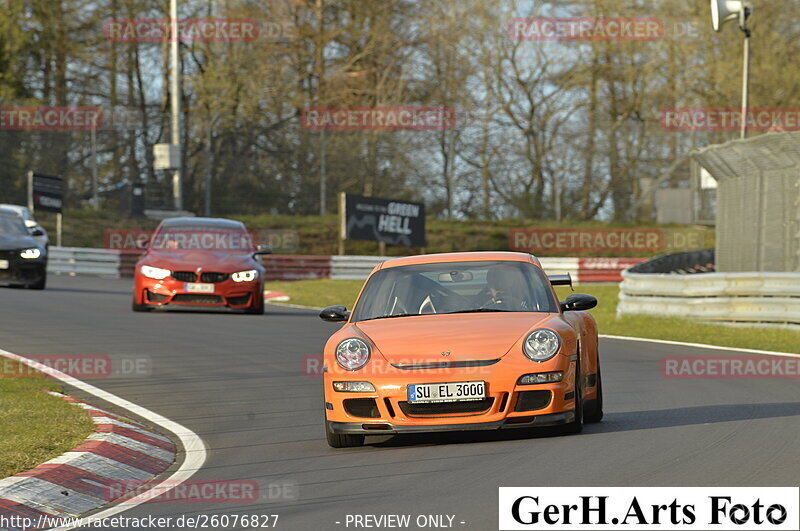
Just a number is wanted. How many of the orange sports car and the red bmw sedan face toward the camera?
2

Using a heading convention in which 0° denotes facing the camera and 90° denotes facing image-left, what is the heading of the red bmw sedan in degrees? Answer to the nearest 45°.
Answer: approximately 0°

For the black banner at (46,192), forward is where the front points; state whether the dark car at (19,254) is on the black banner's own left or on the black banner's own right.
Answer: on the black banner's own right

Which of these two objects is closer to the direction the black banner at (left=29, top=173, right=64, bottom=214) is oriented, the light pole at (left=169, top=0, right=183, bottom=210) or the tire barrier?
the tire barrier

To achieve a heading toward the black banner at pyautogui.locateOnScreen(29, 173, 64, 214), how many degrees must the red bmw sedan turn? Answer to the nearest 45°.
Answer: approximately 180°

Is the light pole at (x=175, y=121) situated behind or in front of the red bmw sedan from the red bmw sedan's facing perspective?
behind

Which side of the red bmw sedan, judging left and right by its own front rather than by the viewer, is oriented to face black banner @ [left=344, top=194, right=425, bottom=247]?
back

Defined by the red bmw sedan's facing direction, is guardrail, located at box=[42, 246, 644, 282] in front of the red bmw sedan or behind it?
behind

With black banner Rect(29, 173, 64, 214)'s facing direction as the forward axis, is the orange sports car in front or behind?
in front
